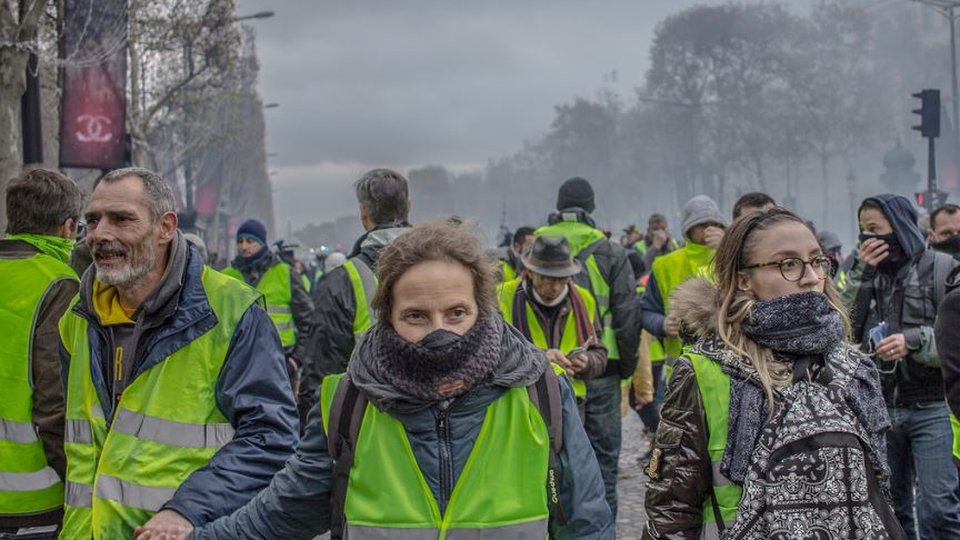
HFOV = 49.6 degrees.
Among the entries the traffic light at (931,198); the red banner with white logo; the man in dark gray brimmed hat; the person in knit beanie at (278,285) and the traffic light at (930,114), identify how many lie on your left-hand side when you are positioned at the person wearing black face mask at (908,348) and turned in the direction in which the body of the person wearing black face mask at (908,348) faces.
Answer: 0

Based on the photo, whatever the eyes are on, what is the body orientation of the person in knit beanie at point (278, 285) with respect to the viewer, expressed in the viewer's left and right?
facing the viewer and to the left of the viewer

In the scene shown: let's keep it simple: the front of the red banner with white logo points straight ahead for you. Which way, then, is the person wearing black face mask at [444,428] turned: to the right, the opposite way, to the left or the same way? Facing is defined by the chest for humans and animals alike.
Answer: the same way

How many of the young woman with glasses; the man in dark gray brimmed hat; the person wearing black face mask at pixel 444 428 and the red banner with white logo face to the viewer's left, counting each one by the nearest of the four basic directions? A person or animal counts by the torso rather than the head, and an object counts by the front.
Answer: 0

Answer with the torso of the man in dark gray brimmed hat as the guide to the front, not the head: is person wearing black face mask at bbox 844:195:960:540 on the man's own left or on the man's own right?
on the man's own left

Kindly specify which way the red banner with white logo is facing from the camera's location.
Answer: facing the viewer

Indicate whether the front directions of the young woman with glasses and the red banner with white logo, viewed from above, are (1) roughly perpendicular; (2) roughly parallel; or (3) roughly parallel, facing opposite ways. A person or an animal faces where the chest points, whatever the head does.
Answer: roughly parallel

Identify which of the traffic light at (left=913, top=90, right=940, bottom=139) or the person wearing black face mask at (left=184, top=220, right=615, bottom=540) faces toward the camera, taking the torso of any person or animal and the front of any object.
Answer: the person wearing black face mask

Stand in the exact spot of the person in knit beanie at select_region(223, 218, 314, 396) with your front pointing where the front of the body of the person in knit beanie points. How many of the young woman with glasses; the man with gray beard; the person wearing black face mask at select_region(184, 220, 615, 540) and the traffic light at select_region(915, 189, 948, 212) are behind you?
1

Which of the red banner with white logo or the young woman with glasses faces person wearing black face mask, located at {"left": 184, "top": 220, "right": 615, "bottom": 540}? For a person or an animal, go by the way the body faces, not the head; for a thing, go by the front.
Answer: the red banner with white logo

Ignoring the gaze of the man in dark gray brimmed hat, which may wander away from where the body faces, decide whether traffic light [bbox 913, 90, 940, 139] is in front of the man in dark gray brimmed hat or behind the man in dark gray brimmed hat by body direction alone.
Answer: behind

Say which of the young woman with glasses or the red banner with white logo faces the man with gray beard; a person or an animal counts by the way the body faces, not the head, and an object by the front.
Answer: the red banner with white logo

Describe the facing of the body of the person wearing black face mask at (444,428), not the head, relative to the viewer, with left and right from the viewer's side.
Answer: facing the viewer

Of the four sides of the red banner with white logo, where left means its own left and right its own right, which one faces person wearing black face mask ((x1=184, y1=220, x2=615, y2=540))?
front

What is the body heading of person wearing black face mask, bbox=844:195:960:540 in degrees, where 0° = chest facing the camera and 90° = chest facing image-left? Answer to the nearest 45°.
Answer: approximately 45°

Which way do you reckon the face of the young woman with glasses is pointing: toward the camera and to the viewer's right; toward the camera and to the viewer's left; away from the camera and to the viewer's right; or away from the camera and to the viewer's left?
toward the camera and to the viewer's right

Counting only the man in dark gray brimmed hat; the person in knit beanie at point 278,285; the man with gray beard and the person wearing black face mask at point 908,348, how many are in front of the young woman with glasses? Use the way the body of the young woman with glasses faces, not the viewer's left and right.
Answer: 0

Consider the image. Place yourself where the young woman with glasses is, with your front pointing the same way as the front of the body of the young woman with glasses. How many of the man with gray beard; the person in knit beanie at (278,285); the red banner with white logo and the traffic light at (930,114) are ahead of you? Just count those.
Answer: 0
